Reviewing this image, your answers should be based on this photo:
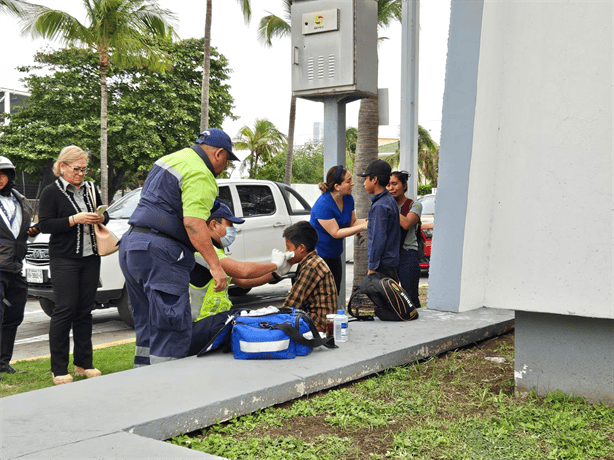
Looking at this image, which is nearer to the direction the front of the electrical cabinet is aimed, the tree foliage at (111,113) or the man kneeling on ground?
the man kneeling on ground

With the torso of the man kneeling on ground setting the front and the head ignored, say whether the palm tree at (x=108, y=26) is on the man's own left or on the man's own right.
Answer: on the man's own left

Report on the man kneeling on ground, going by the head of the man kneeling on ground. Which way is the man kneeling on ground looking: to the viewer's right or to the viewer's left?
to the viewer's right

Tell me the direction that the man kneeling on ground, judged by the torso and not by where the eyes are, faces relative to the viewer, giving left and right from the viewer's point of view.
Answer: facing to the right of the viewer

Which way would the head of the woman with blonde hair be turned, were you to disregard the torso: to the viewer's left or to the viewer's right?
to the viewer's right

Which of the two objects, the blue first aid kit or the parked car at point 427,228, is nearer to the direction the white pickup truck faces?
the blue first aid kit

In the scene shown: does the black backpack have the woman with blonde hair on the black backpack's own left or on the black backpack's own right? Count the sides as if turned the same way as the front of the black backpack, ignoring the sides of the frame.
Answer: on the black backpack's own right

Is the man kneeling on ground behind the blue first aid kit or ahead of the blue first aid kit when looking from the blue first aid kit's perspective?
behind
